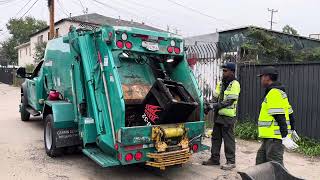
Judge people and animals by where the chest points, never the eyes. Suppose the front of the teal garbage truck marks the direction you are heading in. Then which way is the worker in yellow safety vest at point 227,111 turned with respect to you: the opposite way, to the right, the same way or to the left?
to the left

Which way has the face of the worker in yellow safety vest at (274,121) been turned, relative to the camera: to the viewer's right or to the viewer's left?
to the viewer's left

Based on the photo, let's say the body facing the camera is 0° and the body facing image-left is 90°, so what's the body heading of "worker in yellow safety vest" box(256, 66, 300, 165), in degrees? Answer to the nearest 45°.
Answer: approximately 90°

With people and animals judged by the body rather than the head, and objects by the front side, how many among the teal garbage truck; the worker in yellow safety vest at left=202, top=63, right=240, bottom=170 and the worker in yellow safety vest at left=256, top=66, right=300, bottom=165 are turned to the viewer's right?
0

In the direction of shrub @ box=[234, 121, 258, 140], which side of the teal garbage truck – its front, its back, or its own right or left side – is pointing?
right

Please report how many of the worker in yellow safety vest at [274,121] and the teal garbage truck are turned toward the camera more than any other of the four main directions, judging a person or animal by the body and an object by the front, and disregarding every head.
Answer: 0

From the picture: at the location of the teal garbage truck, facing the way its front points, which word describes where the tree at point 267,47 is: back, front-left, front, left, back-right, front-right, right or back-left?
right

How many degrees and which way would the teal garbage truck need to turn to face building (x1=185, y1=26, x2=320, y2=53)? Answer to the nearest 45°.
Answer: approximately 90° to its right

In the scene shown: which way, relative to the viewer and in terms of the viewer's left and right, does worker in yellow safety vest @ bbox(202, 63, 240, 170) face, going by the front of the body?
facing the viewer and to the left of the viewer

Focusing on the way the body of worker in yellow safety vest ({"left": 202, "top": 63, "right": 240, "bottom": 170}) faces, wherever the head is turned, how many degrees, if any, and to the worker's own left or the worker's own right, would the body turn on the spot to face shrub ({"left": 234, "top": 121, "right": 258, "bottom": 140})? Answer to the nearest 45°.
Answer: approximately 135° to the worker's own right

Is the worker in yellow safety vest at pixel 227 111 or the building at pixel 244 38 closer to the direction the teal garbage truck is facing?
the building
